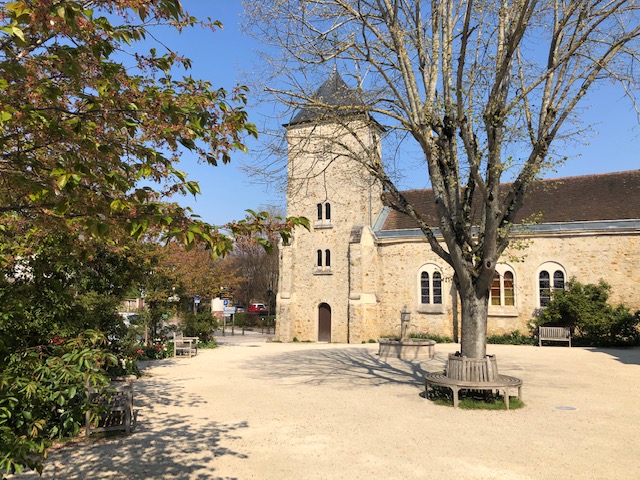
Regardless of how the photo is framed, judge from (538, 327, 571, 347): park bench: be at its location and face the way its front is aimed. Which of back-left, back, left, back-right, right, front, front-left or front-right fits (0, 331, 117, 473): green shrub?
front

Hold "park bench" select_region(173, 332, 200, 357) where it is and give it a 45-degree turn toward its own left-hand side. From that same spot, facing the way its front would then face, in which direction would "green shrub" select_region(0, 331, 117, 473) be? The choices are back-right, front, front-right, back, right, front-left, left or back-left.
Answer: back-right

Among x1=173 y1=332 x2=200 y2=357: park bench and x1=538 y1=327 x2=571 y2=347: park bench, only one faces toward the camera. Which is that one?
x1=538 y1=327 x2=571 y2=347: park bench

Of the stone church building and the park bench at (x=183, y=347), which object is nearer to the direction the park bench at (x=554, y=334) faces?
the park bench

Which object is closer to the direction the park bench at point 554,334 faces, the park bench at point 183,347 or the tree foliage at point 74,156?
the tree foliage

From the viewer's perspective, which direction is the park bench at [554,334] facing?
toward the camera

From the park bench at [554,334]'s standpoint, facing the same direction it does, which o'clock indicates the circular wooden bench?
The circular wooden bench is roughly at 12 o'clock from the park bench.

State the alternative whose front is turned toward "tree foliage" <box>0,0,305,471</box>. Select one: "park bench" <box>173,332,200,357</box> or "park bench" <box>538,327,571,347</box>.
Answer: "park bench" <box>538,327,571,347</box>

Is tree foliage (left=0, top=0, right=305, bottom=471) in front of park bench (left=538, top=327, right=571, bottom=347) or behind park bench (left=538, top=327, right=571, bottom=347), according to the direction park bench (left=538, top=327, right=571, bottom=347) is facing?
in front

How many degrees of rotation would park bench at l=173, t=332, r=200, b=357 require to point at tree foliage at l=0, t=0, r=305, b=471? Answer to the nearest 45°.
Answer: approximately 90° to its right

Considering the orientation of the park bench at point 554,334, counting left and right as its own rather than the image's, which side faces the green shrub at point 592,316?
left
